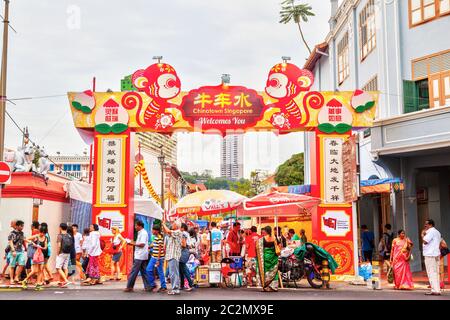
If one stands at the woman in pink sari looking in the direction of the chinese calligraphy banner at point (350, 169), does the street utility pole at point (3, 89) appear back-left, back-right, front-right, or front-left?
front-left

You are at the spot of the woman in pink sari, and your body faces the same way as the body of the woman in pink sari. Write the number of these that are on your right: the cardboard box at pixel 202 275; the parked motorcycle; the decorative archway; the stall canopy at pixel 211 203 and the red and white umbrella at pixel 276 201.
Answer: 5

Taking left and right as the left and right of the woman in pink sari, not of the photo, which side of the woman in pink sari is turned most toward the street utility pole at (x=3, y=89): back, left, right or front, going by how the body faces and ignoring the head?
right

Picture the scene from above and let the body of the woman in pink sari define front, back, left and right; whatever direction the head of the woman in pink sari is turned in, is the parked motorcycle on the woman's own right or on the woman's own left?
on the woman's own right

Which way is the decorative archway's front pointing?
toward the camera

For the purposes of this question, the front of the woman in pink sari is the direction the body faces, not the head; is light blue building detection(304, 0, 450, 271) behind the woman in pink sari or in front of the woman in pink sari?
behind

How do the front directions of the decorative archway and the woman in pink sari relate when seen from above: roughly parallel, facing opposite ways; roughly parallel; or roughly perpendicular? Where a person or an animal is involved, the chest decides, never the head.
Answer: roughly parallel

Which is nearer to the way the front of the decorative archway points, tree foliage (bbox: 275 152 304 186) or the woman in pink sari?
the woman in pink sari

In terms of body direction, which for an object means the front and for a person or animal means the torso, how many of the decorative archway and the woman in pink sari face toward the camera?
2

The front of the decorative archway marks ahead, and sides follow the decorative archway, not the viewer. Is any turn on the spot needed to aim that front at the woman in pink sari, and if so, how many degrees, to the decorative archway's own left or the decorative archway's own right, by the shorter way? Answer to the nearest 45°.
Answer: approximately 45° to the decorative archway's own left

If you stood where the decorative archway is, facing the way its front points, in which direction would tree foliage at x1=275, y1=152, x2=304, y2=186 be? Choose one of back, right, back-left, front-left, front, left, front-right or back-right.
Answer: back

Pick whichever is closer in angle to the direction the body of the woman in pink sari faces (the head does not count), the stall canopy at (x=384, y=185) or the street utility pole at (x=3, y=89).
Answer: the street utility pole

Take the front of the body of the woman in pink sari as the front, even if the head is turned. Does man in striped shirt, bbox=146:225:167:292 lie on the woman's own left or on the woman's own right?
on the woman's own right
